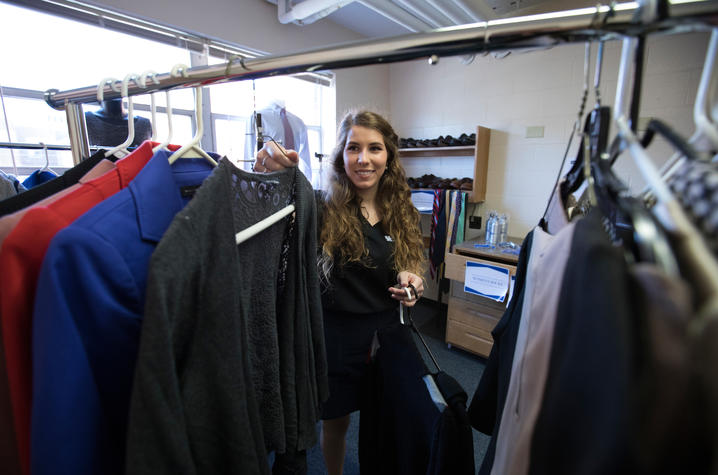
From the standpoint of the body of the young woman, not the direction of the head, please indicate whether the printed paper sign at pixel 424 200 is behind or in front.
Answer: behind

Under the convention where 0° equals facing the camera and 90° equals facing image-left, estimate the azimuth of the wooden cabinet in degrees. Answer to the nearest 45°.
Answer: approximately 45°

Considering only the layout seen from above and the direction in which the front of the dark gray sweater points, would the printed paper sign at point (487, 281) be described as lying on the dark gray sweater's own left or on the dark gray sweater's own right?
on the dark gray sweater's own left

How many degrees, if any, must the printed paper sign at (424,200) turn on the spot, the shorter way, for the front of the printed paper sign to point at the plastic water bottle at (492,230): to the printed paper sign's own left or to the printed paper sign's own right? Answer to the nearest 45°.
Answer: approximately 45° to the printed paper sign's own left

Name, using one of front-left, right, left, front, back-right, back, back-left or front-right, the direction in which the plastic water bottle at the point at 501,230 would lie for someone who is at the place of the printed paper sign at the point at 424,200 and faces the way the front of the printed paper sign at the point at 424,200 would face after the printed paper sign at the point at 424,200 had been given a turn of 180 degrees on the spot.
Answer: back-right

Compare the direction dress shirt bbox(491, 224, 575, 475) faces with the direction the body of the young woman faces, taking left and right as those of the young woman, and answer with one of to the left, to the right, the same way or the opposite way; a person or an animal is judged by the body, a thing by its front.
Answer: to the right

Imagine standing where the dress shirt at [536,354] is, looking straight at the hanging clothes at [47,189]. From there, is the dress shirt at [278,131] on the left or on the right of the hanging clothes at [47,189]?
right

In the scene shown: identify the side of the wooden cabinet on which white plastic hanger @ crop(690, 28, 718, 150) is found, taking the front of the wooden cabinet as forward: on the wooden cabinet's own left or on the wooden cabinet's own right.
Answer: on the wooden cabinet's own left

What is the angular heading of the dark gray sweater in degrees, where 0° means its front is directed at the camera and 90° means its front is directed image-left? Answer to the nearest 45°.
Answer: approximately 315°

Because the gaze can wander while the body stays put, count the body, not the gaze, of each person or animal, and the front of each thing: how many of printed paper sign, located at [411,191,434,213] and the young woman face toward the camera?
2
